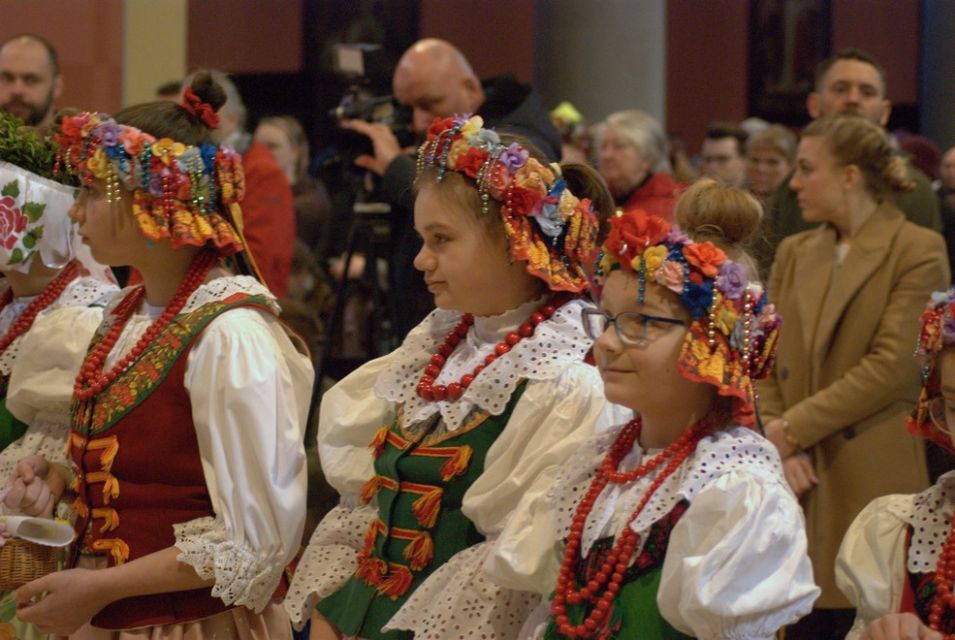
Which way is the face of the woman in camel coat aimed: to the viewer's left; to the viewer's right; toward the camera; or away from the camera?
to the viewer's left

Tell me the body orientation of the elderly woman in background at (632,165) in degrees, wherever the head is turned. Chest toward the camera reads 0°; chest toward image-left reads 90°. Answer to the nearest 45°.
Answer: approximately 45°

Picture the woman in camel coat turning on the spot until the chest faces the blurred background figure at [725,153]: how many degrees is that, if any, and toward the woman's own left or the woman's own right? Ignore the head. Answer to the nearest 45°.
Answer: approximately 135° to the woman's own right

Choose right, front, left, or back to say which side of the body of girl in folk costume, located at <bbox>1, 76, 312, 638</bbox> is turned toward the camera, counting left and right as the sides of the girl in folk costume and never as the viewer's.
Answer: left

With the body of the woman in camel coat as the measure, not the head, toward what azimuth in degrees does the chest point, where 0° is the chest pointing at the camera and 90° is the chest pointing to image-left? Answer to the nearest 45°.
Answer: approximately 45°

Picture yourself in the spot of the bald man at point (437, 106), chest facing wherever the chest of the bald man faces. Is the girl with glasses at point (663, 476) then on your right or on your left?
on your left

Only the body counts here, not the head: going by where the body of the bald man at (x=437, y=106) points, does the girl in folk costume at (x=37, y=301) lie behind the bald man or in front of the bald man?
in front

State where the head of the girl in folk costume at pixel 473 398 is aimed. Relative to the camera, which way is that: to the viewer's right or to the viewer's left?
to the viewer's left
